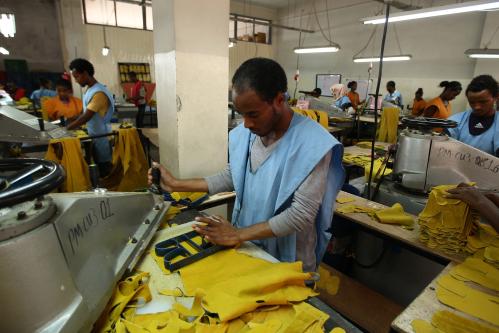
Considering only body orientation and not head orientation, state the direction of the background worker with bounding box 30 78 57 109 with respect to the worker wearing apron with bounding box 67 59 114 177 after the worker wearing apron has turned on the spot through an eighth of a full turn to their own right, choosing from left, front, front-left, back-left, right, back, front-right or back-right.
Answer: front-right

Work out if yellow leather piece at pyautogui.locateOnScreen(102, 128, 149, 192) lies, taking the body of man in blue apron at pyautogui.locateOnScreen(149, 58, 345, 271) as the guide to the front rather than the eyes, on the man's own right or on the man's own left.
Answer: on the man's own right

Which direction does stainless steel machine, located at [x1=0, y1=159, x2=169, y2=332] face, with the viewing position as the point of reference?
facing to the right of the viewer

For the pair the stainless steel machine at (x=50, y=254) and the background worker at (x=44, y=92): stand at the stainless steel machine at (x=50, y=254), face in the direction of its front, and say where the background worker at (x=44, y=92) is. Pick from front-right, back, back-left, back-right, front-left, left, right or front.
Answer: left

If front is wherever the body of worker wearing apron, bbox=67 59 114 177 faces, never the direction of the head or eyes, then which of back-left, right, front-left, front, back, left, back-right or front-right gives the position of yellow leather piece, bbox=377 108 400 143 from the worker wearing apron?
back

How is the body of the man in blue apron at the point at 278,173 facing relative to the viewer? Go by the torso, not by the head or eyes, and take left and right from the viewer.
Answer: facing the viewer and to the left of the viewer

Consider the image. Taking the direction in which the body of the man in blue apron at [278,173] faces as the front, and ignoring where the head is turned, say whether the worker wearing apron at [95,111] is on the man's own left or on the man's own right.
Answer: on the man's own right

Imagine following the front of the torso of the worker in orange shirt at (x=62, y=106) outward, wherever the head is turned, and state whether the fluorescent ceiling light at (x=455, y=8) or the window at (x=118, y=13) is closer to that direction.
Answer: the fluorescent ceiling light

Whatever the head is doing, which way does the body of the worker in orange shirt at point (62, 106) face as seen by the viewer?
toward the camera

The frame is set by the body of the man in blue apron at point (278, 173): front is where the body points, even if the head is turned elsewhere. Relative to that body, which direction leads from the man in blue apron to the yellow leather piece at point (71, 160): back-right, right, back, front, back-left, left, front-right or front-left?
right

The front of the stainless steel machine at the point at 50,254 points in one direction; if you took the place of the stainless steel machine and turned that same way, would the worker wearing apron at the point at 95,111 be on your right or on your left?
on your left

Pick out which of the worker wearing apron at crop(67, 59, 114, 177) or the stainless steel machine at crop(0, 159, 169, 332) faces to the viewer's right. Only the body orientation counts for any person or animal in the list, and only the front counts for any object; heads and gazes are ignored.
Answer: the stainless steel machine

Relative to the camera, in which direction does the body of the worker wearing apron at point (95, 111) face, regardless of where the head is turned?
to the viewer's left

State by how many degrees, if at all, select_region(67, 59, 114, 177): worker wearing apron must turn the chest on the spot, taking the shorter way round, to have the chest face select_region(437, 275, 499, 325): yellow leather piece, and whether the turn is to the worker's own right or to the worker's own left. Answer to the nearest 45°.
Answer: approximately 90° to the worker's own left
